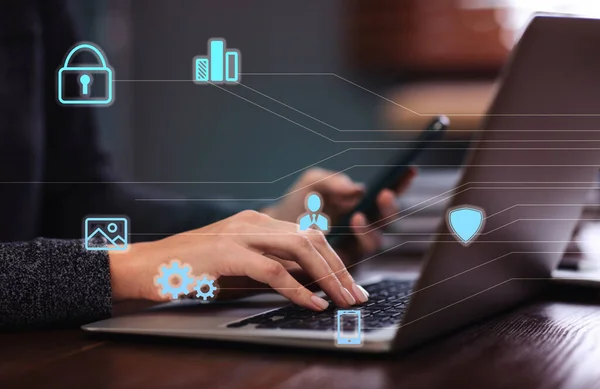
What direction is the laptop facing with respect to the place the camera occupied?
facing away from the viewer and to the left of the viewer
